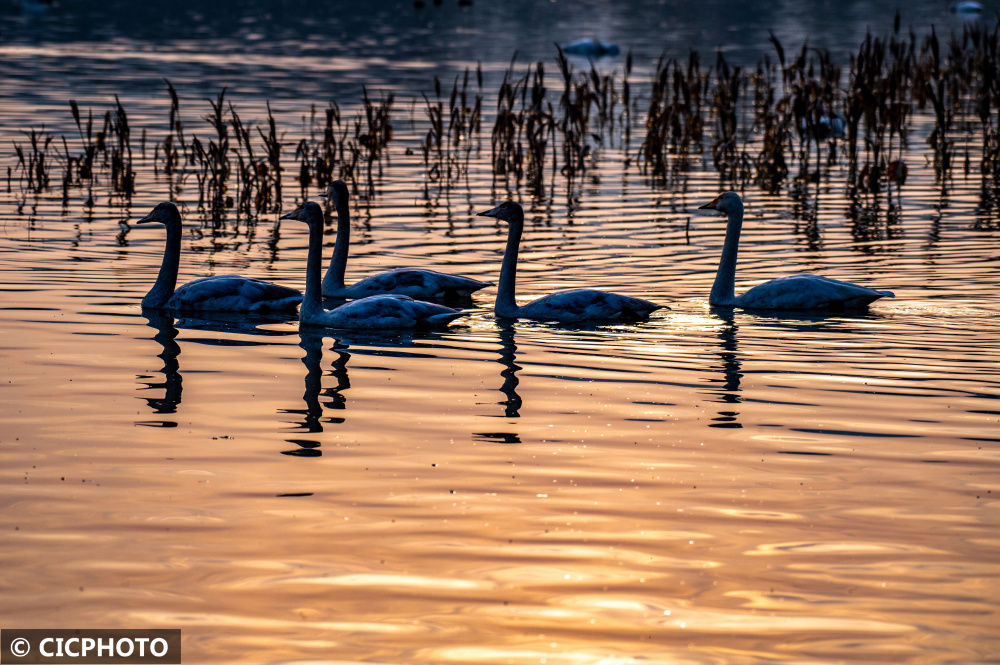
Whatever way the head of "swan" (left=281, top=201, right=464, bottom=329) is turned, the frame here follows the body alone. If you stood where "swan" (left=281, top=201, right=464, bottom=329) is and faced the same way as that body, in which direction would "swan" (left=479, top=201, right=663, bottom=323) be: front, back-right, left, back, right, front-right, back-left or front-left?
back

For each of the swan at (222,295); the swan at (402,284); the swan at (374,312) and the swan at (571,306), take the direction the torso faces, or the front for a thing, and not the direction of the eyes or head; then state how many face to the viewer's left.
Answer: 4

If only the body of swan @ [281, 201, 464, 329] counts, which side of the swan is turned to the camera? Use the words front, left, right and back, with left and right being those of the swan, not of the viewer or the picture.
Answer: left

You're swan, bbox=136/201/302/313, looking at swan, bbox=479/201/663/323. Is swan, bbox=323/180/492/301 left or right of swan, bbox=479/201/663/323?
left

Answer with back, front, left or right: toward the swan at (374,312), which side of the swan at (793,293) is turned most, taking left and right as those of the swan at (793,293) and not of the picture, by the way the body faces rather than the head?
front

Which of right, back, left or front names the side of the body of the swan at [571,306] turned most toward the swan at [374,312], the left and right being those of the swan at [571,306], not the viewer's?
front

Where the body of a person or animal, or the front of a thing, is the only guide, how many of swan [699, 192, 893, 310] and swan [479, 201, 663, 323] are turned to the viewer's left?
2

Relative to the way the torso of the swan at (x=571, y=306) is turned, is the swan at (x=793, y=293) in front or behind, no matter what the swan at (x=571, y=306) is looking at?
behind

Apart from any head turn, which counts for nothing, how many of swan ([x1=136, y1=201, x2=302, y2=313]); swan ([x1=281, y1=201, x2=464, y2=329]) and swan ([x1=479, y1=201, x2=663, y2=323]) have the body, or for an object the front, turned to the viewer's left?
3

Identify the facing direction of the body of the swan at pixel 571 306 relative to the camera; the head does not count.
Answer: to the viewer's left

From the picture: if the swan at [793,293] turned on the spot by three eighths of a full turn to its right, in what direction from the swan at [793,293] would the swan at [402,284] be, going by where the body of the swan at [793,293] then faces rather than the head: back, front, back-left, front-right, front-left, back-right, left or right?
back-left

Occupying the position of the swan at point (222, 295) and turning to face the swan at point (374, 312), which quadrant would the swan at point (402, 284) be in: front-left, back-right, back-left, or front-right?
front-left

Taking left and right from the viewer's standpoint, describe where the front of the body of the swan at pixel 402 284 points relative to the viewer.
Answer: facing to the left of the viewer

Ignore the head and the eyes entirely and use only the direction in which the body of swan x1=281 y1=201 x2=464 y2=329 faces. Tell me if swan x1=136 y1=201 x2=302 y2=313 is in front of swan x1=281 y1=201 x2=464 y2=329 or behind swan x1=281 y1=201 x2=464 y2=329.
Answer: in front

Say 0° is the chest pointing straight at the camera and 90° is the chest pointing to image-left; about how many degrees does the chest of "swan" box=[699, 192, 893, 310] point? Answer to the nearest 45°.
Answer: approximately 90°

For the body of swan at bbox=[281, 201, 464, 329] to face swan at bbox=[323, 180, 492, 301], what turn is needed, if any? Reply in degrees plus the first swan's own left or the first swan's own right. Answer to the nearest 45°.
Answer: approximately 90° to the first swan's own right

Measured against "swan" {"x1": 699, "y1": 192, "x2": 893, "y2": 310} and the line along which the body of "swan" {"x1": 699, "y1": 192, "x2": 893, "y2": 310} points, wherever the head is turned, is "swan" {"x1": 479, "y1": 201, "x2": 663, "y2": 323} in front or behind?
in front
